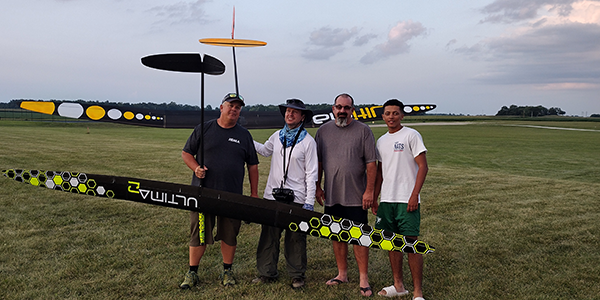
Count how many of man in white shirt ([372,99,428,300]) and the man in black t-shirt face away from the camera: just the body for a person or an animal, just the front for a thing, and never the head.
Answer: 0

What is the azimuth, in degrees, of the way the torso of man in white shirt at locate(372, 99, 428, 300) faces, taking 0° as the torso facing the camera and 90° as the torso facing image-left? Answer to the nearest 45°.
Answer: approximately 45°

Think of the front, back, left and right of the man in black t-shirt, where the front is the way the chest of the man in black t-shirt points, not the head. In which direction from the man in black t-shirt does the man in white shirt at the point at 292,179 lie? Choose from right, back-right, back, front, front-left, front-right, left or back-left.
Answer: left

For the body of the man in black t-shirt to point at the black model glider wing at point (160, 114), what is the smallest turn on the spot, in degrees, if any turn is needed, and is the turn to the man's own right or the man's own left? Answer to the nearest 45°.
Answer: approximately 180°

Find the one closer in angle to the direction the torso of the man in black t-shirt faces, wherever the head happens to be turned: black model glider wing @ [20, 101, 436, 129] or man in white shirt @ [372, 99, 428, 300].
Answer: the man in white shirt

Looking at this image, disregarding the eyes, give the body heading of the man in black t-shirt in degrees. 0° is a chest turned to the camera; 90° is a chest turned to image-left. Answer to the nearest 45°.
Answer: approximately 0°

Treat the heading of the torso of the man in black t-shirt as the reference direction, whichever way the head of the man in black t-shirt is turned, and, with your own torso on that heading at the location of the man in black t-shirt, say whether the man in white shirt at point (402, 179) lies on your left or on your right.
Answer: on your left

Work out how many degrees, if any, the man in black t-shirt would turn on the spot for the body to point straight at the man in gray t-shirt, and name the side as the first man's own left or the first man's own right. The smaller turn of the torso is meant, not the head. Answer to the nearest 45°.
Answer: approximately 90° to the first man's own left
